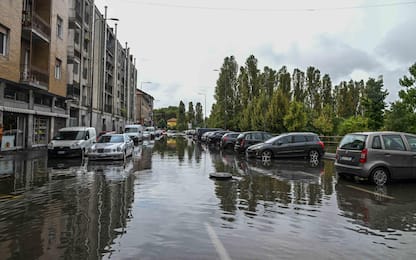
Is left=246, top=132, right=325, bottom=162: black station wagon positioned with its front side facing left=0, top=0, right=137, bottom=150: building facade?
yes

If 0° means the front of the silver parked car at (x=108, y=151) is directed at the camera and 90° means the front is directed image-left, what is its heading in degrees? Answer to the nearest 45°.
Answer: approximately 45°

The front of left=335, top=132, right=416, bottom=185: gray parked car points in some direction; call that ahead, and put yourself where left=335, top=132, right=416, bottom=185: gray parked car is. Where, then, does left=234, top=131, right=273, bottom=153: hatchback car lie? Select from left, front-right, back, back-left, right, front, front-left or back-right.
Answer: left

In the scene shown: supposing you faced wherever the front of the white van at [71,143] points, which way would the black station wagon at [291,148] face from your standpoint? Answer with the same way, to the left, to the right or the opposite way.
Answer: to the right

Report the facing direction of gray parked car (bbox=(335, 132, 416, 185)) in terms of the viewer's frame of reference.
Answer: facing away from the viewer and to the right of the viewer

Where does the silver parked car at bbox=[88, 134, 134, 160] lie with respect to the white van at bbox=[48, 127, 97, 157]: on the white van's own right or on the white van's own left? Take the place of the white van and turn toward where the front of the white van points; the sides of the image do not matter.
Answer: on the white van's own left

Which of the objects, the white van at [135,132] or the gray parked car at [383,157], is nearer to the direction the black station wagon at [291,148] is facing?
the white van

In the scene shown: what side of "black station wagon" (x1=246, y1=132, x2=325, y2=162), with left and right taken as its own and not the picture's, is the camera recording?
left

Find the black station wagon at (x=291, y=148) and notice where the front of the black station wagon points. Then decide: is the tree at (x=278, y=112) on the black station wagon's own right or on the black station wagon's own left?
on the black station wagon's own right

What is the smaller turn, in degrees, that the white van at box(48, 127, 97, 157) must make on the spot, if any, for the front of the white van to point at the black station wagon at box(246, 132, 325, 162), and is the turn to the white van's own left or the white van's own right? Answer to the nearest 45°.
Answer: approximately 90° to the white van's own left

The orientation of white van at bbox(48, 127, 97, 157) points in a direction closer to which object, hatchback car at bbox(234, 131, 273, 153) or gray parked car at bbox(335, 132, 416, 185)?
the gray parked car

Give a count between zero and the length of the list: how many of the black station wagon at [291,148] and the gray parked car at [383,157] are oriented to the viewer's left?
1

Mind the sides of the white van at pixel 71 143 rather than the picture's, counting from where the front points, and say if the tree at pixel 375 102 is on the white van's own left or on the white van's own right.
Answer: on the white van's own left

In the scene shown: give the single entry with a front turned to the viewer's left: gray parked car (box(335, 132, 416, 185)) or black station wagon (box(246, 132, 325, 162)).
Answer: the black station wagon
